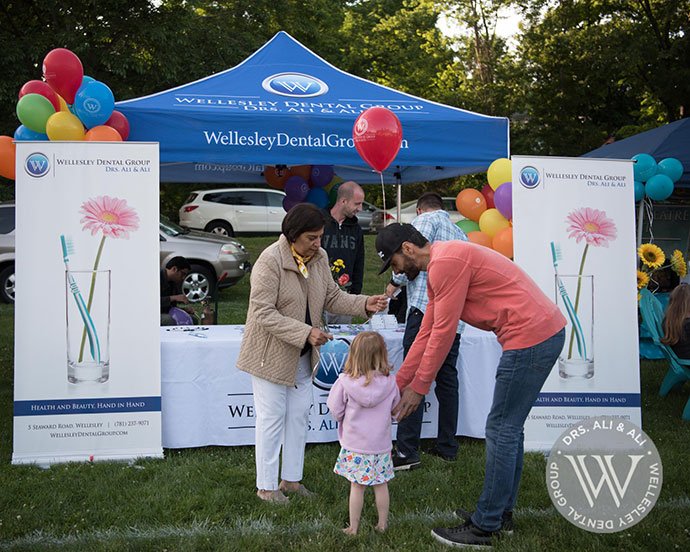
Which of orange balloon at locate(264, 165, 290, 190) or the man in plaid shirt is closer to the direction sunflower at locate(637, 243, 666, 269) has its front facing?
the man in plaid shirt

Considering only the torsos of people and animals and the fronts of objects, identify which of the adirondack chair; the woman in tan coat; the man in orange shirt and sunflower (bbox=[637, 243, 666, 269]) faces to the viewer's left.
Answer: the man in orange shirt

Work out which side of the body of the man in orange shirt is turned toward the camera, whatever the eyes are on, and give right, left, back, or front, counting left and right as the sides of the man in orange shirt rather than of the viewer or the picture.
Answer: left

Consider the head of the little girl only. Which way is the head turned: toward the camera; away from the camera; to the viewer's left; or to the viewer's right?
away from the camera

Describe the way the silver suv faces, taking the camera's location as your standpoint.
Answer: facing to the right of the viewer

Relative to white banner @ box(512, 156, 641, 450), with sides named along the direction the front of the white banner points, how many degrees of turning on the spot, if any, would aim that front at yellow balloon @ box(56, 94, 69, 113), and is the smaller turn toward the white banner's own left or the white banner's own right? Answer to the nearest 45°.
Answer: approximately 90° to the white banner's own right

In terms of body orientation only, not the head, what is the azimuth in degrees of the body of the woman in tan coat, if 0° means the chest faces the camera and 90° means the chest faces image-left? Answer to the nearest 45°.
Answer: approximately 315°

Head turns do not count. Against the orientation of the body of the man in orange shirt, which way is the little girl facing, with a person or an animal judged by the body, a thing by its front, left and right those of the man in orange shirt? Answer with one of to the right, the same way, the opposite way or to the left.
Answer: to the right

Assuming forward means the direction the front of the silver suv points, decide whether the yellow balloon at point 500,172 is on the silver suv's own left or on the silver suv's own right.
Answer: on the silver suv's own right

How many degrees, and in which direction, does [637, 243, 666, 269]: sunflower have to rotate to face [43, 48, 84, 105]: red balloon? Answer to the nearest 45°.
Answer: approximately 45° to its right
